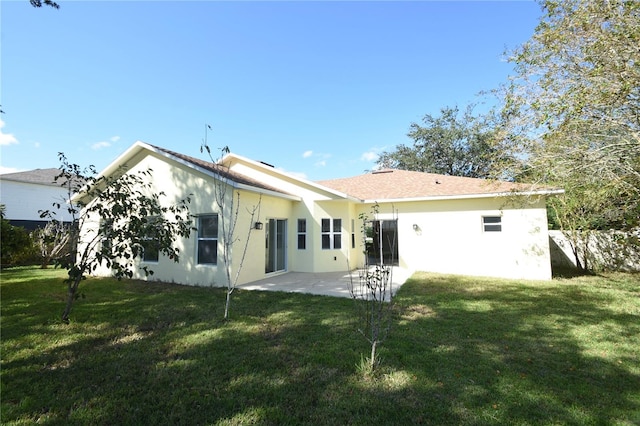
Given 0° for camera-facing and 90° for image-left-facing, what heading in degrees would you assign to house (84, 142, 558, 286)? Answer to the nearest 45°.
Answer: approximately 180°

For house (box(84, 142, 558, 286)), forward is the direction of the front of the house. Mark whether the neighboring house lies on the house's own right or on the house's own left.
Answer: on the house's own left

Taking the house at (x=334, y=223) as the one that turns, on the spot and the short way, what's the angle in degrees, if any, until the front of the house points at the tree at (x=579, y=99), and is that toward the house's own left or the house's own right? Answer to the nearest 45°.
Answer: approximately 135° to the house's own right

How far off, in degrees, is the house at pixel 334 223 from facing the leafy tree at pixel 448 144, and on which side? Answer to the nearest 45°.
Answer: approximately 45° to its right

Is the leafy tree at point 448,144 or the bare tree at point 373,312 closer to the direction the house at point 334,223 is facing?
the leafy tree

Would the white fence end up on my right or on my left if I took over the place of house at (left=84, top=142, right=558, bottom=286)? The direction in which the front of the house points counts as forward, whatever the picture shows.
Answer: on my right

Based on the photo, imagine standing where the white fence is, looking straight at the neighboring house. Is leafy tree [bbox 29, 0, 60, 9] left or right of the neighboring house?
left

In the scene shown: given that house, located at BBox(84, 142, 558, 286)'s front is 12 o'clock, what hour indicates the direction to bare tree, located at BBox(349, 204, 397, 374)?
The bare tree is roughly at 6 o'clock from the house.

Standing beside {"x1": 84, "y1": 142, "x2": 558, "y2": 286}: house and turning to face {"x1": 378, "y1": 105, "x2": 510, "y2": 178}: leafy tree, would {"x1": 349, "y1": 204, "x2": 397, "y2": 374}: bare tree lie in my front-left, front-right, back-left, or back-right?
back-right
